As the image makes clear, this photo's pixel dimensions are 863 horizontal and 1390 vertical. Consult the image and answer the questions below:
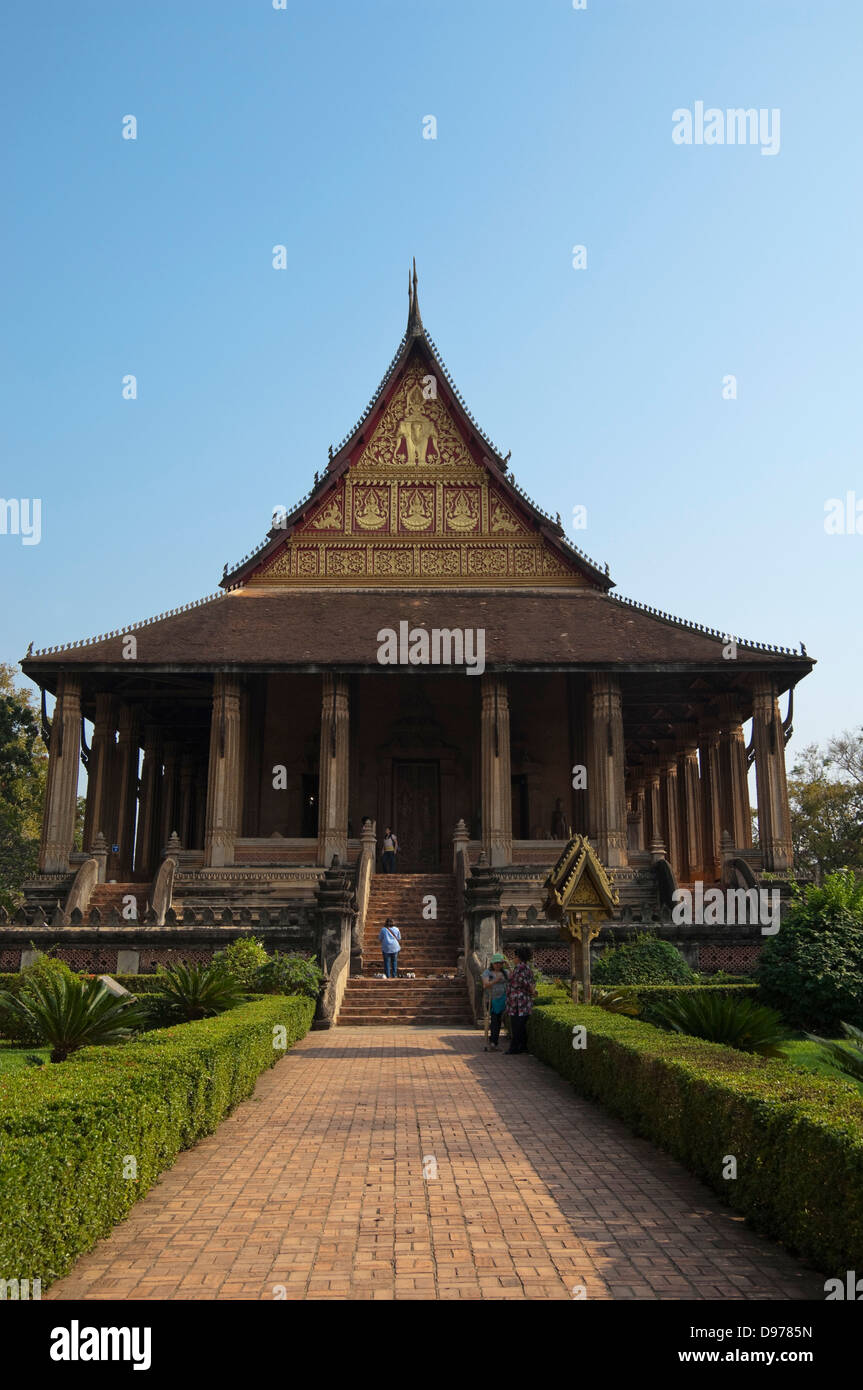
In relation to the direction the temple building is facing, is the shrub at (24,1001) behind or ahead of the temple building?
ahead

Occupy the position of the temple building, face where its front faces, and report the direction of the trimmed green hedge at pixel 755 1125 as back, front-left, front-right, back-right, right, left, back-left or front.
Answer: front

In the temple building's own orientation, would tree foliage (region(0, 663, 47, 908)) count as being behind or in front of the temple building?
behind

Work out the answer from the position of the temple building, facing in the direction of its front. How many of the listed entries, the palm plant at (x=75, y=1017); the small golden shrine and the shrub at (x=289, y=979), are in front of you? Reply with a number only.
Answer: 3

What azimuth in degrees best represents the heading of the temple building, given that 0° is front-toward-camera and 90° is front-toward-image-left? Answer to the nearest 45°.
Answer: approximately 0°

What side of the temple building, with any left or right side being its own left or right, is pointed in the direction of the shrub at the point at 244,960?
front

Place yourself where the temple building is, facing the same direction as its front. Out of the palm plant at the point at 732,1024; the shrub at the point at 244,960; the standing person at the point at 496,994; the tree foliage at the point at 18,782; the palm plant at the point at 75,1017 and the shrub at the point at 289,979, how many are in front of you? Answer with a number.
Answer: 5

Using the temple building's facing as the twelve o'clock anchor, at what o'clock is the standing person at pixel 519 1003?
The standing person is roughly at 12 o'clock from the temple building.

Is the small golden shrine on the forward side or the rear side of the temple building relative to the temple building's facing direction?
on the forward side

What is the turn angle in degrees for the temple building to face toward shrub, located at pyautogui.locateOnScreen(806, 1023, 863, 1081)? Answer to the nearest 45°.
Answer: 0° — it already faces it
